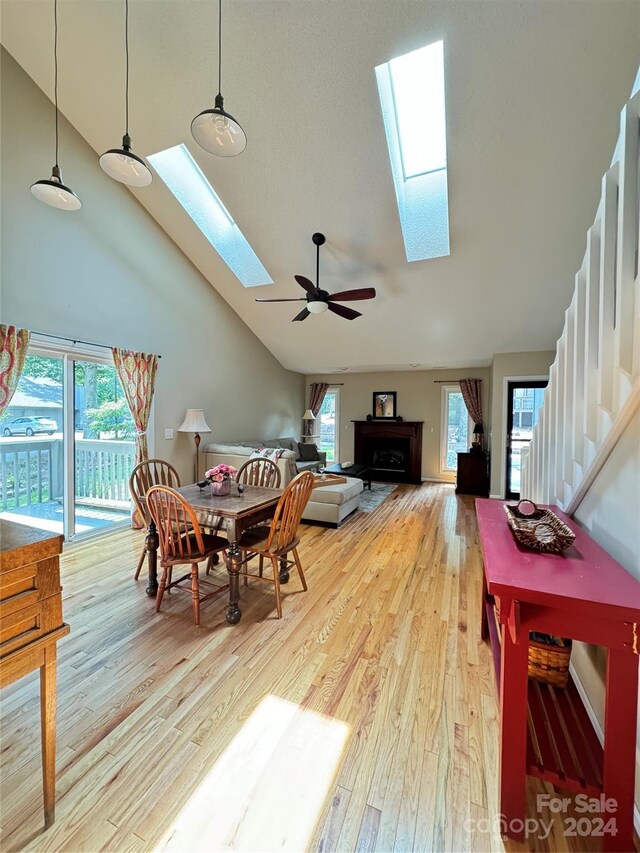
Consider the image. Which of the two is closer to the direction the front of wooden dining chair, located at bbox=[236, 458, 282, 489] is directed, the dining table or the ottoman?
the dining table

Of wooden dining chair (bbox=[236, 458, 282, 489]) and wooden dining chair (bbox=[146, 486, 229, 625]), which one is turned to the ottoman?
wooden dining chair (bbox=[146, 486, 229, 625])

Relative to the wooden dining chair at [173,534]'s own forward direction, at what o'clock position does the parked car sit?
The parked car is roughly at 9 o'clock from the wooden dining chair.

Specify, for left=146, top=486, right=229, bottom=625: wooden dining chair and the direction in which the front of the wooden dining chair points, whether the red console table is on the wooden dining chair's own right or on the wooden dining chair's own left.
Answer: on the wooden dining chair's own right

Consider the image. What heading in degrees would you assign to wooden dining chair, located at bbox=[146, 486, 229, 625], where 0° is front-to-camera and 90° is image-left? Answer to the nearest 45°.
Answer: approximately 225°

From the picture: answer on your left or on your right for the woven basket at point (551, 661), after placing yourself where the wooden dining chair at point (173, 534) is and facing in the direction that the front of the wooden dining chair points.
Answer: on your right

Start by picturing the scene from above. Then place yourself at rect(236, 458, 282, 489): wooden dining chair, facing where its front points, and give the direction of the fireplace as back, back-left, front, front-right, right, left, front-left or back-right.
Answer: back-left

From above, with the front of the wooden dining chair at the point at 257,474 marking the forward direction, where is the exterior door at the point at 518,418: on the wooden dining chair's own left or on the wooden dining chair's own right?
on the wooden dining chair's own left

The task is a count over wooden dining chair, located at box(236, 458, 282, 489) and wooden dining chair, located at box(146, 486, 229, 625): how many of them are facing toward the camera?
1

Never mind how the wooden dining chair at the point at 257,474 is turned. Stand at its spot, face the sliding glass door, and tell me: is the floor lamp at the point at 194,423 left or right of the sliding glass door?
right

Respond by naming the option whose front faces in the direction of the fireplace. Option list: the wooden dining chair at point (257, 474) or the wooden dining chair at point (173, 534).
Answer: the wooden dining chair at point (173, 534)
